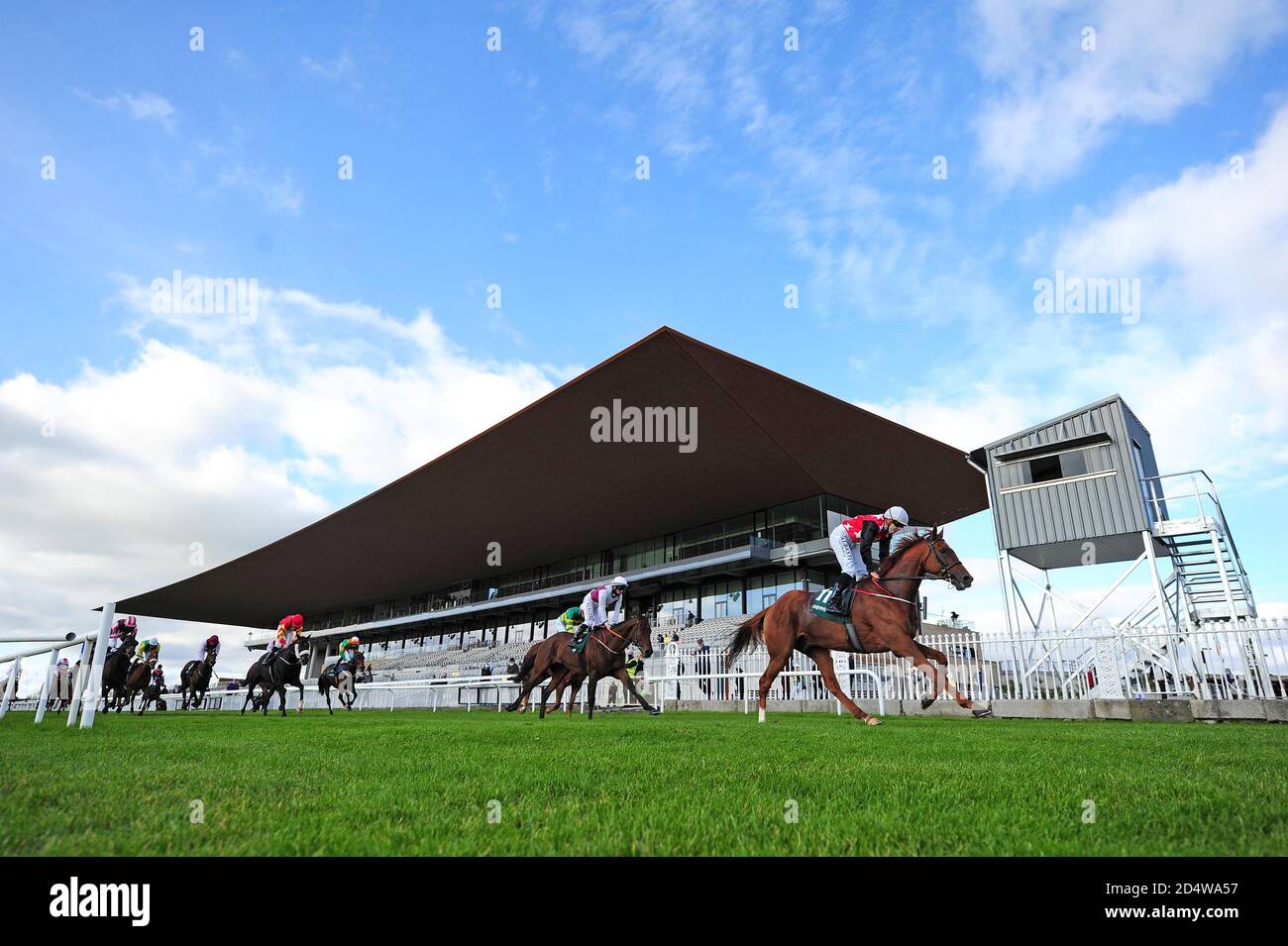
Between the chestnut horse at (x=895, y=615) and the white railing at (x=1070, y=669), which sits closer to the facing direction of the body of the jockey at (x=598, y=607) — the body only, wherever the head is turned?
the chestnut horse

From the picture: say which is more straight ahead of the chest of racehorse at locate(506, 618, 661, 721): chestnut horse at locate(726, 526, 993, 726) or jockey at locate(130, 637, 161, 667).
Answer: the chestnut horse

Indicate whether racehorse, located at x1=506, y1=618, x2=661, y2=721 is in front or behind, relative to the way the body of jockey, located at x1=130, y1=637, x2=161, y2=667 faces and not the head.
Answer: in front

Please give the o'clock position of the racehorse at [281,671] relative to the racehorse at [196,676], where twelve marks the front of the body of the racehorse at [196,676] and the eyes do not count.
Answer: the racehorse at [281,671] is roughly at 1 o'clock from the racehorse at [196,676].

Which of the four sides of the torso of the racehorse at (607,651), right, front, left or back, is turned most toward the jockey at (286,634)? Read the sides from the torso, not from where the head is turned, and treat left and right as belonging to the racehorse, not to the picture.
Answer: back

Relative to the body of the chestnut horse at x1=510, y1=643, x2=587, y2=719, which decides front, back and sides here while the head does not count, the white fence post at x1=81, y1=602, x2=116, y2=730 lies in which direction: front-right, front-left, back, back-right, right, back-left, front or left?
back-right

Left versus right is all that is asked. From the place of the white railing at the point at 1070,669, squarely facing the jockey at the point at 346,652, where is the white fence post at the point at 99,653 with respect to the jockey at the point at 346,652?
left

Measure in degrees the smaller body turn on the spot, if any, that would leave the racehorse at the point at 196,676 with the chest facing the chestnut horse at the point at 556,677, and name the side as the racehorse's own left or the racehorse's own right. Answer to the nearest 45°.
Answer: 0° — it already faces it

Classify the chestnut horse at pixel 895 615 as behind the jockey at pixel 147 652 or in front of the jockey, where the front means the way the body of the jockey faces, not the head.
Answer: in front

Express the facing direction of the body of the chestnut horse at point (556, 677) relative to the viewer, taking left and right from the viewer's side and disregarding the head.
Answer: facing to the right of the viewer

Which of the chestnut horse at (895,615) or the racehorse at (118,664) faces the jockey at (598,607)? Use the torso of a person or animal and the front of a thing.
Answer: the racehorse

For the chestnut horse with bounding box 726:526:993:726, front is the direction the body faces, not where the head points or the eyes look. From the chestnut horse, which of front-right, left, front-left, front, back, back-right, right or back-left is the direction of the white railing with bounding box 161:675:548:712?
back-left

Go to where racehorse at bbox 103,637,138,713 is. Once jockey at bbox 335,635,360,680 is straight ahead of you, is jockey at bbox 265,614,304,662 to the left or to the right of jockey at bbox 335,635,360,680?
right
